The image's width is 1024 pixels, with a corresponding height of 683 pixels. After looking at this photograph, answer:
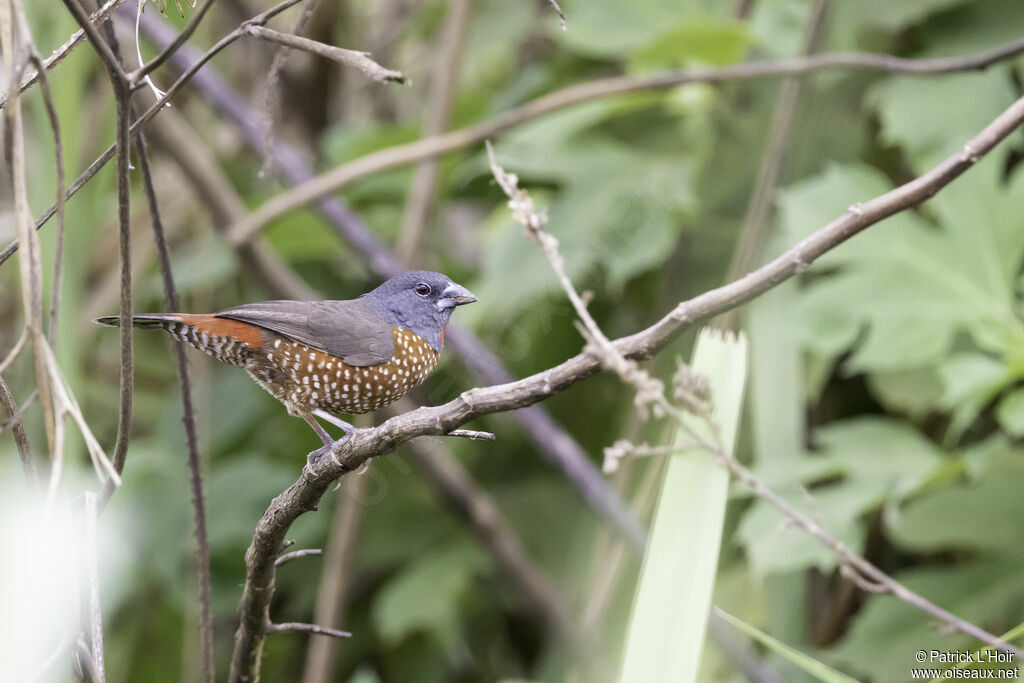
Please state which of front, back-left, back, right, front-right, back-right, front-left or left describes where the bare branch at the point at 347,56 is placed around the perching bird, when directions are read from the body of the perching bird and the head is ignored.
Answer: left

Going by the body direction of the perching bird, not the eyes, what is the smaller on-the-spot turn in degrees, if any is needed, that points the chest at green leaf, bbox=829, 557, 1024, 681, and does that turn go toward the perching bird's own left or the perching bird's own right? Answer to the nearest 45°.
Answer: approximately 45° to the perching bird's own left

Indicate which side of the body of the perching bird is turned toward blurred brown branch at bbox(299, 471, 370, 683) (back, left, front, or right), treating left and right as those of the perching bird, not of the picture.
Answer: left

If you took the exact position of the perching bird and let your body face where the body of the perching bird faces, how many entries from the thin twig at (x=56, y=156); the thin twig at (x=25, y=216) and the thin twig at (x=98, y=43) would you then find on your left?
0

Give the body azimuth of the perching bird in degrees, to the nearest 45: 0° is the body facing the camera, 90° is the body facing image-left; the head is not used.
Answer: approximately 270°

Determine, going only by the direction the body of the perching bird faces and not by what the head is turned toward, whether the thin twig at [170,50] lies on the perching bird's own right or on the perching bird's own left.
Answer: on the perching bird's own right

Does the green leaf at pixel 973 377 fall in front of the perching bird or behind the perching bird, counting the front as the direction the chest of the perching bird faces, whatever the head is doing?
in front

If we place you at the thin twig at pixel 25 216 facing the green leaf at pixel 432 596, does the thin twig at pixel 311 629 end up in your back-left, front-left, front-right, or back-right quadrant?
front-right
